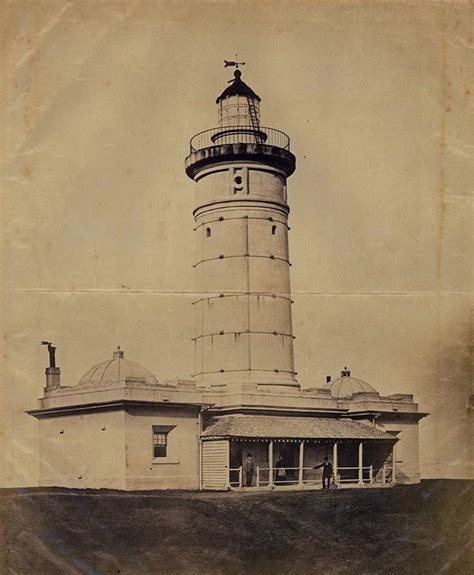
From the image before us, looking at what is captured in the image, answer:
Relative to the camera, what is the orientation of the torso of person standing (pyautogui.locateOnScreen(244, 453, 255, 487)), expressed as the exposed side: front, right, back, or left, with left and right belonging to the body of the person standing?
front

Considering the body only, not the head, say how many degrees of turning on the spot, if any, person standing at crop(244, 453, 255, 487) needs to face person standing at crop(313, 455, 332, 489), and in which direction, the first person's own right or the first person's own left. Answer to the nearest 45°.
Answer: approximately 135° to the first person's own left
